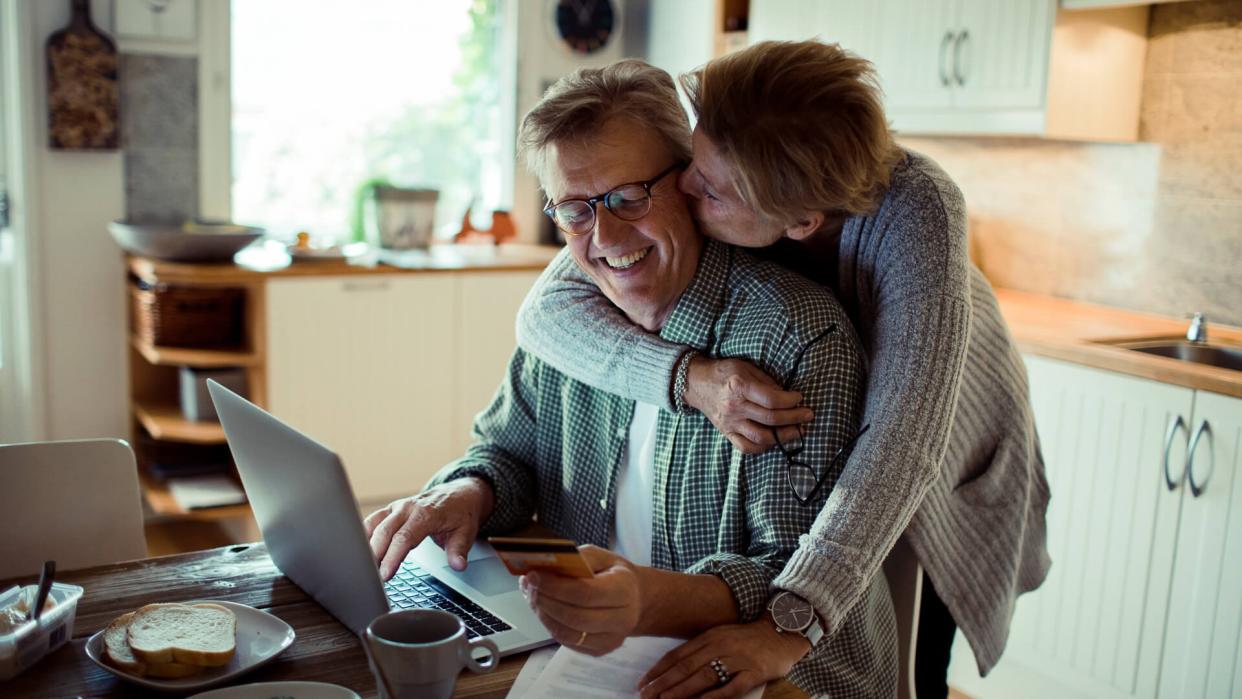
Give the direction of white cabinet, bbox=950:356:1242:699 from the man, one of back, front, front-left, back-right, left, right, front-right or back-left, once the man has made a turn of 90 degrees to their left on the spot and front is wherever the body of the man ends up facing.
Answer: left

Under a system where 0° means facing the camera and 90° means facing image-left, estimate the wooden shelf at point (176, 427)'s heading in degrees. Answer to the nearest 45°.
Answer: approximately 0°

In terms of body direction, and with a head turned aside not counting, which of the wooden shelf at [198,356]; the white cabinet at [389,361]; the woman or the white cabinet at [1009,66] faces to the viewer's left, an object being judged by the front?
the woman

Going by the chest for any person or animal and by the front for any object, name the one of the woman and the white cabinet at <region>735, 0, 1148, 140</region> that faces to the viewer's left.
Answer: the woman

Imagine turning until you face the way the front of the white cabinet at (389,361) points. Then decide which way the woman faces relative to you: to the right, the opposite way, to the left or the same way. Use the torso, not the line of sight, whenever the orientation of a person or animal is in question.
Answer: to the right

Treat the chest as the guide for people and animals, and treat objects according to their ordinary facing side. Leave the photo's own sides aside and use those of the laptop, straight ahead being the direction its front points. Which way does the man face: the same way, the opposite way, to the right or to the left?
the opposite way

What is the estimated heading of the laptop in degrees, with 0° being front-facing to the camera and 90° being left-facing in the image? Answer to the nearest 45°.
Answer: approximately 225°

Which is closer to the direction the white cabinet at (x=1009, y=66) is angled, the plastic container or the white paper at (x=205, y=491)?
the plastic container
